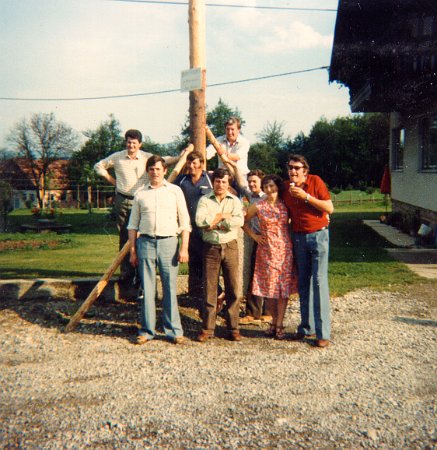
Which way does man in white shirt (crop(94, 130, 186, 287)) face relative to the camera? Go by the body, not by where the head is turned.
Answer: toward the camera

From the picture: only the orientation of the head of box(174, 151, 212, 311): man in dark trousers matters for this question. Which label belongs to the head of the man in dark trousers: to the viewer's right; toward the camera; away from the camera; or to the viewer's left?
toward the camera

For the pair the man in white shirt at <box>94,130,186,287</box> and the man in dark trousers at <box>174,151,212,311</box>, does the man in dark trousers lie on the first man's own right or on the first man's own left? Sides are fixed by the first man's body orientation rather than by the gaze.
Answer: on the first man's own left

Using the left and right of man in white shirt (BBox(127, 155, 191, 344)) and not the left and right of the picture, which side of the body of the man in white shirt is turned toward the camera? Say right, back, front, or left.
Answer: front

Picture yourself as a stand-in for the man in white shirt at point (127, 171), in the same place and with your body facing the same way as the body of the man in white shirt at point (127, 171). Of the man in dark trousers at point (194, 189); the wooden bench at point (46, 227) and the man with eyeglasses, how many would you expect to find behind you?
1

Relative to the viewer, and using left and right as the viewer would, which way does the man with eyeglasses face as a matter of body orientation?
facing the viewer and to the left of the viewer

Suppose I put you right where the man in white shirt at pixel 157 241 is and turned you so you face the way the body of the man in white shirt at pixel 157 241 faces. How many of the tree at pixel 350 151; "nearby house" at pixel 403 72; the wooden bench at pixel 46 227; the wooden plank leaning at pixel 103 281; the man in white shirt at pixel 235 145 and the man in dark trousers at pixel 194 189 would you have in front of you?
0

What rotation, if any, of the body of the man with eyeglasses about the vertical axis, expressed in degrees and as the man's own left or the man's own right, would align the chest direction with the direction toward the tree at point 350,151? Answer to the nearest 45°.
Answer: approximately 135° to the man's own right

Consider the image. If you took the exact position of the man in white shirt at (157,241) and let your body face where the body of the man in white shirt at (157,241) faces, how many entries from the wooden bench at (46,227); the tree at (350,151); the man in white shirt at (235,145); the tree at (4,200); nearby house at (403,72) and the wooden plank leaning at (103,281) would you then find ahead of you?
0

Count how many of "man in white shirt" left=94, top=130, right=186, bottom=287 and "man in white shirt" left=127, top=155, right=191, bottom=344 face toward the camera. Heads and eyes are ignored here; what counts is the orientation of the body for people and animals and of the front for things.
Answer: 2

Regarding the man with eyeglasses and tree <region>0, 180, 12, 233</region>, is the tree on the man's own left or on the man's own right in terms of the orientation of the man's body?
on the man's own right

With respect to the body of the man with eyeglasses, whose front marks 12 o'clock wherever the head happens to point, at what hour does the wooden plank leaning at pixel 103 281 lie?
The wooden plank leaning is roughly at 2 o'clock from the man with eyeglasses.

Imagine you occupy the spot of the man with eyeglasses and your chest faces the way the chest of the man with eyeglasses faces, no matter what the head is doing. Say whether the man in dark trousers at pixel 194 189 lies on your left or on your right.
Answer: on your right

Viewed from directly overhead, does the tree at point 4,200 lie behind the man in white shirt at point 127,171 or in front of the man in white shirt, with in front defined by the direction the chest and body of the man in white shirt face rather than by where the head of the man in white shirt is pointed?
behind

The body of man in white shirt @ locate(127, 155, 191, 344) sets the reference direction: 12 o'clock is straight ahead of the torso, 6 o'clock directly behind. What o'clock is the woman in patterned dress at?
The woman in patterned dress is roughly at 9 o'clock from the man in white shirt.

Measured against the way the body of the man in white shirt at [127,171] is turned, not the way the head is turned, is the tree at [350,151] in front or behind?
behind

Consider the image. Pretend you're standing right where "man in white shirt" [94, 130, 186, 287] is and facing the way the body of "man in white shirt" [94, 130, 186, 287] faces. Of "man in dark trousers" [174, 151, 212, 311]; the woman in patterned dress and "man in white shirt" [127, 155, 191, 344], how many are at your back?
0

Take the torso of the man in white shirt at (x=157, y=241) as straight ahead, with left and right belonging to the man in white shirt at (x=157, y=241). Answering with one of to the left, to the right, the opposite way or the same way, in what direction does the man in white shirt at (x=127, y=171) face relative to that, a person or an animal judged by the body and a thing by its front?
the same way
